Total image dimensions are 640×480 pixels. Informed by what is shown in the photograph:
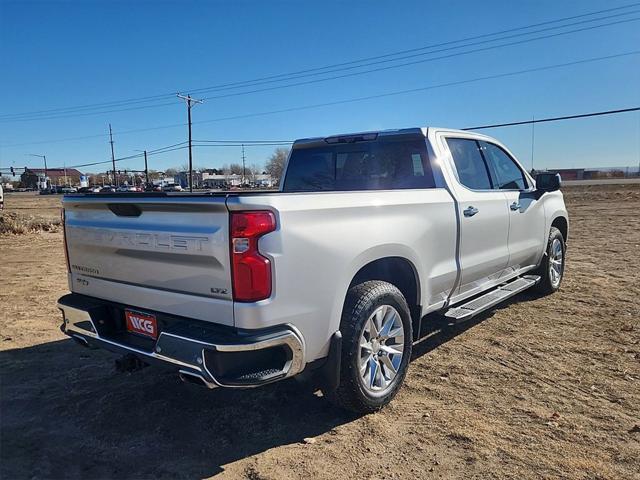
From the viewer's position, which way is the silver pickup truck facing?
facing away from the viewer and to the right of the viewer
